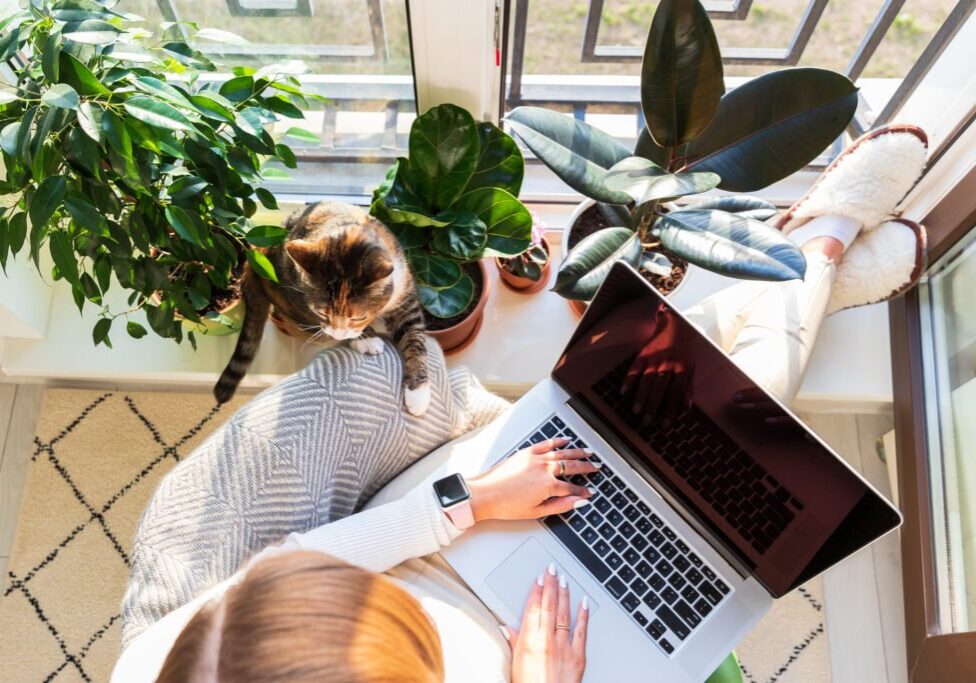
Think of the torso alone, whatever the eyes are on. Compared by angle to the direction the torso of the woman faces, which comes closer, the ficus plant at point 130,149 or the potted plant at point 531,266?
the potted plant

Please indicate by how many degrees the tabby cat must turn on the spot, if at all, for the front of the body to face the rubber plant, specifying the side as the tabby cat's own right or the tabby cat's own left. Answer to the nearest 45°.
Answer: approximately 90° to the tabby cat's own left

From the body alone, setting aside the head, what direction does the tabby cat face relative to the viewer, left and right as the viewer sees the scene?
facing the viewer

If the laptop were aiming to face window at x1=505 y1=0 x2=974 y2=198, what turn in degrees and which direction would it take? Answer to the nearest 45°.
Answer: approximately 135° to its right

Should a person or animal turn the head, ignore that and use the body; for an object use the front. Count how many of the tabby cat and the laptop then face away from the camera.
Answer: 0

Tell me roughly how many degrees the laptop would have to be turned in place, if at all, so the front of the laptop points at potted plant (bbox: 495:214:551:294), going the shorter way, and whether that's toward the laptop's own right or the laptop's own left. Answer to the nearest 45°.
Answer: approximately 90° to the laptop's own right

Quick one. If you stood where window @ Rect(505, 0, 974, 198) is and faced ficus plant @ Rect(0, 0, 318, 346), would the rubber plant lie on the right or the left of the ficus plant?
left

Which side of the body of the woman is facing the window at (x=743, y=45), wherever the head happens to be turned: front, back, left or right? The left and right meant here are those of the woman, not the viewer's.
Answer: front

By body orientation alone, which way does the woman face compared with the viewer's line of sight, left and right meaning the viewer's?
facing away from the viewer and to the right of the viewer

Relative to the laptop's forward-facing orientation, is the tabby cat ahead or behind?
ahead

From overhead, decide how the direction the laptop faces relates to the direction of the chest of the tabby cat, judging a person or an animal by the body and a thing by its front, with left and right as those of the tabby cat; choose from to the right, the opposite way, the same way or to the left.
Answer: to the right

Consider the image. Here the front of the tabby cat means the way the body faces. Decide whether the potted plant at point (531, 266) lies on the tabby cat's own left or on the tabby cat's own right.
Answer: on the tabby cat's own left

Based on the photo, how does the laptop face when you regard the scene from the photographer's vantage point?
facing the viewer and to the left of the viewer
